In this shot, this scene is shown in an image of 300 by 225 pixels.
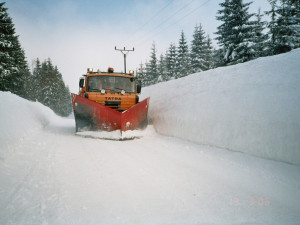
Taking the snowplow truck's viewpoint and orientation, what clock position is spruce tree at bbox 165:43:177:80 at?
The spruce tree is roughly at 7 o'clock from the snowplow truck.

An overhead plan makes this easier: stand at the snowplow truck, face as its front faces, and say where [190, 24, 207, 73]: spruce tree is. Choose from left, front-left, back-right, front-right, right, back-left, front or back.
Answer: back-left

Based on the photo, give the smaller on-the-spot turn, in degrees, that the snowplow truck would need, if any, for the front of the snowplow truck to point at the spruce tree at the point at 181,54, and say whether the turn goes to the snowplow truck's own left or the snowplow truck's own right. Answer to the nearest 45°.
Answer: approximately 135° to the snowplow truck's own left

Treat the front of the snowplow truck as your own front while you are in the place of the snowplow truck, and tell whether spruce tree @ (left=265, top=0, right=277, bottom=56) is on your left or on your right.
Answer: on your left

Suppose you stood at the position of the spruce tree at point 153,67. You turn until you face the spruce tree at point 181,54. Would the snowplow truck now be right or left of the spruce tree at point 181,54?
right

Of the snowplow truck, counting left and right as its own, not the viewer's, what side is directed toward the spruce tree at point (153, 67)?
back

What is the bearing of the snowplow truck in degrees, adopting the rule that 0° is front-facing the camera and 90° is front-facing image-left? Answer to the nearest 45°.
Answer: approximately 0°
